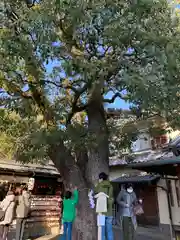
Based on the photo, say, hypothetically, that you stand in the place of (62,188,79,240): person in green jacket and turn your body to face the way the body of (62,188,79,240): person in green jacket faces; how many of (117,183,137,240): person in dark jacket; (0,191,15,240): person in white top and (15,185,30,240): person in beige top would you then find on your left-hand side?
2

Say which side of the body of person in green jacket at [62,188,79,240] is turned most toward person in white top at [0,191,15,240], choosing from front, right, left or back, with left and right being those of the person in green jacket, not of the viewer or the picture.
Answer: left

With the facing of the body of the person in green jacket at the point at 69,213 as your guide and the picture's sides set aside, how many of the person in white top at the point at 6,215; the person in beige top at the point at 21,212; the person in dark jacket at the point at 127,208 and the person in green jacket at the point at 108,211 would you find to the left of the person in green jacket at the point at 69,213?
2

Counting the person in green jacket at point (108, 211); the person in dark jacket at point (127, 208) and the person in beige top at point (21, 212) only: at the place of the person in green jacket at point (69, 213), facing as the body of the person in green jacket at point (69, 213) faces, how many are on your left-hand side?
1

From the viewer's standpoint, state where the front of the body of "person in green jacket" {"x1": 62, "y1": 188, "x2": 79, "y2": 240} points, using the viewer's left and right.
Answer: facing away from the viewer and to the right of the viewer

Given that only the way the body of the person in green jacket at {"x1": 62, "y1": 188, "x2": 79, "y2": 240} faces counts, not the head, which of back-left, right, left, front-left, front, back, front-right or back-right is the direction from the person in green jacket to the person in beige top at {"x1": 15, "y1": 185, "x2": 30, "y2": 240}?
left

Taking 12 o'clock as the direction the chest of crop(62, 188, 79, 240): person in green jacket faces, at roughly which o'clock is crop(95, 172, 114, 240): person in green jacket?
crop(95, 172, 114, 240): person in green jacket is roughly at 3 o'clock from crop(62, 188, 79, 240): person in green jacket.

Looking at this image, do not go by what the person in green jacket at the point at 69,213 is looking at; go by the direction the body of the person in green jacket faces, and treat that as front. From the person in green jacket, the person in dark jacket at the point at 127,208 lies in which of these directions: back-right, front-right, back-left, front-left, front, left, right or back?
front-right
